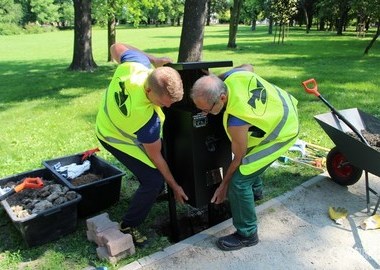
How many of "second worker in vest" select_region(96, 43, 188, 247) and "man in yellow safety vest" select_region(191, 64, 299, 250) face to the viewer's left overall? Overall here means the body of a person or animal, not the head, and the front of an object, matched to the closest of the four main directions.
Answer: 1

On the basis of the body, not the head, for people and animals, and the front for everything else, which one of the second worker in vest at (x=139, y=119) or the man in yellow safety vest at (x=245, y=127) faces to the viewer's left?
the man in yellow safety vest

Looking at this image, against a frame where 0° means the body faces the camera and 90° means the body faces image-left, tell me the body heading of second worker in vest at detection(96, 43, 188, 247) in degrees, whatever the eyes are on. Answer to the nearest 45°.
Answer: approximately 270°

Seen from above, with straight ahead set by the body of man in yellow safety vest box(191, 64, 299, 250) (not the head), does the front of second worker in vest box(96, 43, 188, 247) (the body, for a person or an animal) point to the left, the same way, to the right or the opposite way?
the opposite way

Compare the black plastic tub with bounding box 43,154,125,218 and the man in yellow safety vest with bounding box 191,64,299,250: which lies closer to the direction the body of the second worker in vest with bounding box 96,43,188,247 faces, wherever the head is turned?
the man in yellow safety vest

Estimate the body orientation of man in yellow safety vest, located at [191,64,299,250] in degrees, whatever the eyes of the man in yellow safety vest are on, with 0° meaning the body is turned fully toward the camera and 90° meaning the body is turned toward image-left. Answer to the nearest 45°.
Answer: approximately 90°

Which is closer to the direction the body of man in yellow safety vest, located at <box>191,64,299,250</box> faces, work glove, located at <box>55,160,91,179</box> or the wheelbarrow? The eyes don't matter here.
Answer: the work glove

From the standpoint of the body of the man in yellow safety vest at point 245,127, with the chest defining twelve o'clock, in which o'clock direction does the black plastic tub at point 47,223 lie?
The black plastic tub is roughly at 12 o'clock from the man in yellow safety vest.
